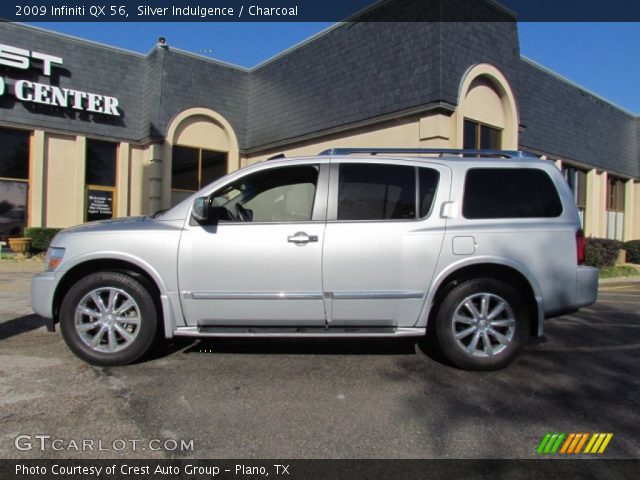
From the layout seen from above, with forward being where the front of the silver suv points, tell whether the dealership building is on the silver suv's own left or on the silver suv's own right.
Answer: on the silver suv's own right

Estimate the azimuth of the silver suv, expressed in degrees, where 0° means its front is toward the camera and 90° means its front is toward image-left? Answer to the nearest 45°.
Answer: approximately 90°

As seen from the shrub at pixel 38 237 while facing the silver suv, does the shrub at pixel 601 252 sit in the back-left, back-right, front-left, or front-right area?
front-left

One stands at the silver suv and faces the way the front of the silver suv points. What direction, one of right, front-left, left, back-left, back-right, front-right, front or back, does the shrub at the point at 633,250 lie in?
back-right

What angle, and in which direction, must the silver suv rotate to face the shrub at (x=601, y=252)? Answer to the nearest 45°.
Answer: approximately 135° to its right

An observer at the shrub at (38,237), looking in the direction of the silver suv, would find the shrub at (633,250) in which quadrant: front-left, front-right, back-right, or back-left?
front-left
